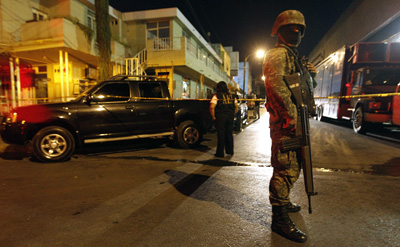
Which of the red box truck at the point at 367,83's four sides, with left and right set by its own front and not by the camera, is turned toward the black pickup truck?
right

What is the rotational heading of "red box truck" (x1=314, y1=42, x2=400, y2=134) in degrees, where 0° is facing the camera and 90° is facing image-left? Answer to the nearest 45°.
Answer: approximately 315°

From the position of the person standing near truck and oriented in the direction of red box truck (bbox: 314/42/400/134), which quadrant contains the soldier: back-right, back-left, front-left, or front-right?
back-right

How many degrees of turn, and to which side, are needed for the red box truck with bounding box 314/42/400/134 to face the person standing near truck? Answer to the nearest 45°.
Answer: approximately 90° to its right

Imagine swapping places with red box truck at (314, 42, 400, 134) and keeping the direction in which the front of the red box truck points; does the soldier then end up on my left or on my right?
on my right

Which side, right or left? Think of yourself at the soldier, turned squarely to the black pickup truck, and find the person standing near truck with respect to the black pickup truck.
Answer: right

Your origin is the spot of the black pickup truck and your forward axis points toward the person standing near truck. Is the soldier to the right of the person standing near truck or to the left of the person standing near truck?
right
